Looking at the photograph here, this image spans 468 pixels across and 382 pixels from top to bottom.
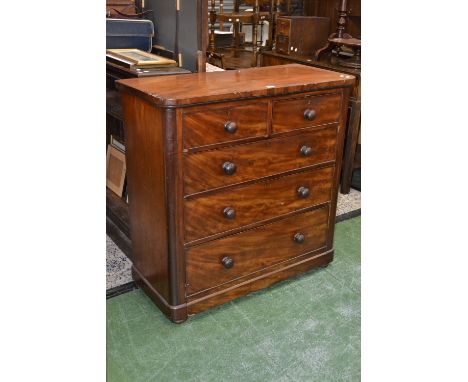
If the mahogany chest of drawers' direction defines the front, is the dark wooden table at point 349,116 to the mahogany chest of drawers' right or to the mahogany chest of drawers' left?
on its left

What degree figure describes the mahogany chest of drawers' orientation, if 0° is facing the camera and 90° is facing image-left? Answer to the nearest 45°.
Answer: approximately 315°

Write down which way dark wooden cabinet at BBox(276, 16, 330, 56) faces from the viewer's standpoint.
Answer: facing the viewer and to the left of the viewer

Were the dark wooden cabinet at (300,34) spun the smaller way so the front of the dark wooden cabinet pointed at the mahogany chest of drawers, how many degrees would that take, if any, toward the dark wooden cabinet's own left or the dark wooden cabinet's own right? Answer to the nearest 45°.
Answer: approximately 45° to the dark wooden cabinet's own left

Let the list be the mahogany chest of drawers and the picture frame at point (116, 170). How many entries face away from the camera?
0

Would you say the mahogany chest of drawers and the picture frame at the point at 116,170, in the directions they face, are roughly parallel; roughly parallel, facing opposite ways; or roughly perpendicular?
roughly perpendicular
